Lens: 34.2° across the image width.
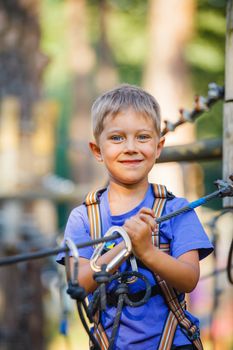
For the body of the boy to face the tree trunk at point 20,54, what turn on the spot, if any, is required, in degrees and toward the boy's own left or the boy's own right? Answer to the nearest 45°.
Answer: approximately 180°

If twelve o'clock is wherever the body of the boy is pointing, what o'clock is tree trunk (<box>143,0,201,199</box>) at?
The tree trunk is roughly at 6 o'clock from the boy.

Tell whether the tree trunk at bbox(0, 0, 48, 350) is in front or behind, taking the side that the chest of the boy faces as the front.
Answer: behind

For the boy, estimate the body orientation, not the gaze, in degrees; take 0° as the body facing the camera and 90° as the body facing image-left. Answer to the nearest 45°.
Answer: approximately 0°

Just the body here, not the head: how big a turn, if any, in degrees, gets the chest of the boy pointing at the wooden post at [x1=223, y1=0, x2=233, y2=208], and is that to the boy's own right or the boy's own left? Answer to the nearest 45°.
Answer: approximately 135° to the boy's own left
